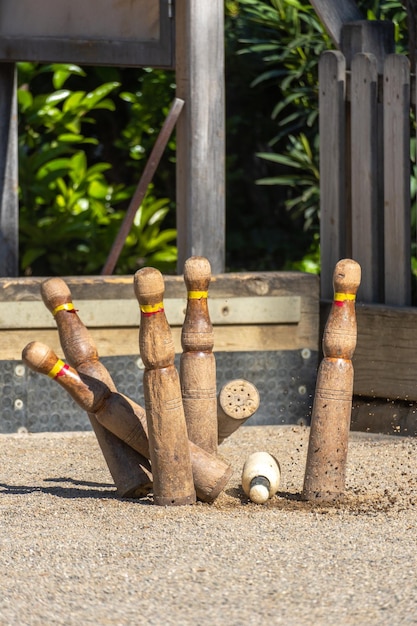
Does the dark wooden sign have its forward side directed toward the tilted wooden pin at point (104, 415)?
yes

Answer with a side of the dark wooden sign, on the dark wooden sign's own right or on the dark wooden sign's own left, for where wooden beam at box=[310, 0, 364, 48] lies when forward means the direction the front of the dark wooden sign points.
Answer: on the dark wooden sign's own left

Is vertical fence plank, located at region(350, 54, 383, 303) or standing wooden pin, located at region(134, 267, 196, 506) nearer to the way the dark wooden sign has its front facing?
the standing wooden pin

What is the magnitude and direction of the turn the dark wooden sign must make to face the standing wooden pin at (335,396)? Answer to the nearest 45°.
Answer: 0° — it already faces it

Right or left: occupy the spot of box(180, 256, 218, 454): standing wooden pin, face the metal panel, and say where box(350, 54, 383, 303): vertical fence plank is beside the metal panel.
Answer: right

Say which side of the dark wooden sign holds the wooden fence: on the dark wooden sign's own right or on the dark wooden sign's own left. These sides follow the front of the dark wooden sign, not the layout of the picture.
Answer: on the dark wooden sign's own left

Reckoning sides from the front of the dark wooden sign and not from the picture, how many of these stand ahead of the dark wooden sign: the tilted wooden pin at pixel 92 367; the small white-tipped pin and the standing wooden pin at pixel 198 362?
3

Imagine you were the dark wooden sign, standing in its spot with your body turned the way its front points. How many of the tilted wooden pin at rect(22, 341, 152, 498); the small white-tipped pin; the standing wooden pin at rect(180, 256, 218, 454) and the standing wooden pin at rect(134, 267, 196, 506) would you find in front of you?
4

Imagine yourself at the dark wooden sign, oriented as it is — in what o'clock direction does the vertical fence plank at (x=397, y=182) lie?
The vertical fence plank is roughly at 10 o'clock from the dark wooden sign.

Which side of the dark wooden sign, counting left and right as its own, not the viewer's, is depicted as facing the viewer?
front

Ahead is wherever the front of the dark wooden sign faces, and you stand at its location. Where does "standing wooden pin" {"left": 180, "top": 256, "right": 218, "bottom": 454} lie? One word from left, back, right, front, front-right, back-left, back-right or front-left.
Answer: front

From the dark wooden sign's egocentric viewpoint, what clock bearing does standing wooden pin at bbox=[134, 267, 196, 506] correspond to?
The standing wooden pin is roughly at 12 o'clock from the dark wooden sign.
